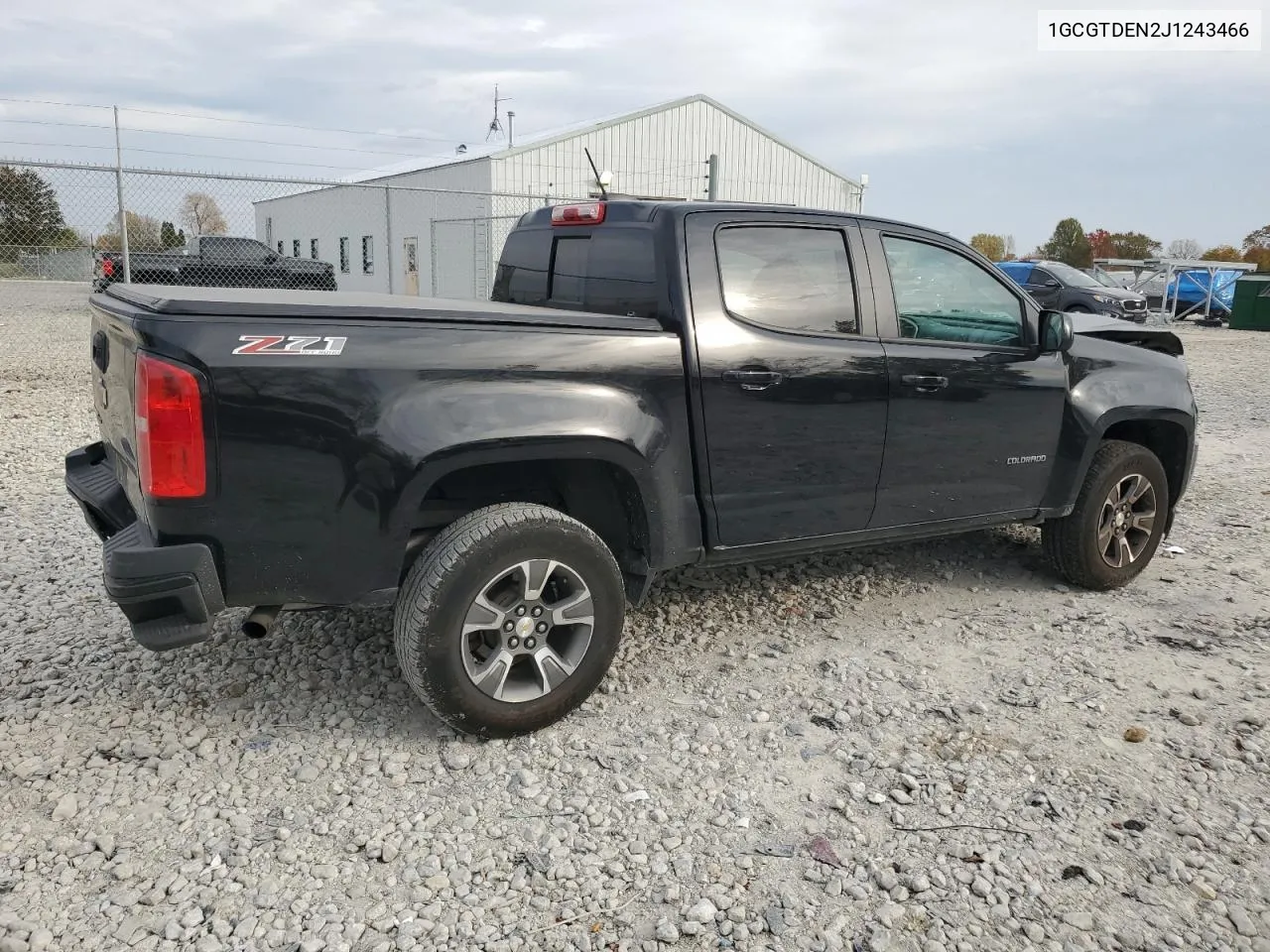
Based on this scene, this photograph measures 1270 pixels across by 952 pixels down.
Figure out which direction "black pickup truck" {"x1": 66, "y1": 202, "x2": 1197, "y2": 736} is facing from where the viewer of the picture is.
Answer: facing away from the viewer and to the right of the viewer

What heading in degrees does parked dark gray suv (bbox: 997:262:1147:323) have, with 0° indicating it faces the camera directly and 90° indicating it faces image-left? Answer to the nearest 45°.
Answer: approximately 315°

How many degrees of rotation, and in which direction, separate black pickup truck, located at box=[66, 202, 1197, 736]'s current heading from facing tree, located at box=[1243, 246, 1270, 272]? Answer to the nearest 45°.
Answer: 0° — it already faces it

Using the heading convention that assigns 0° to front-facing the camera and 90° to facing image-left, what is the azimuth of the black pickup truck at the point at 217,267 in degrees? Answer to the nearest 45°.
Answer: approximately 270°
